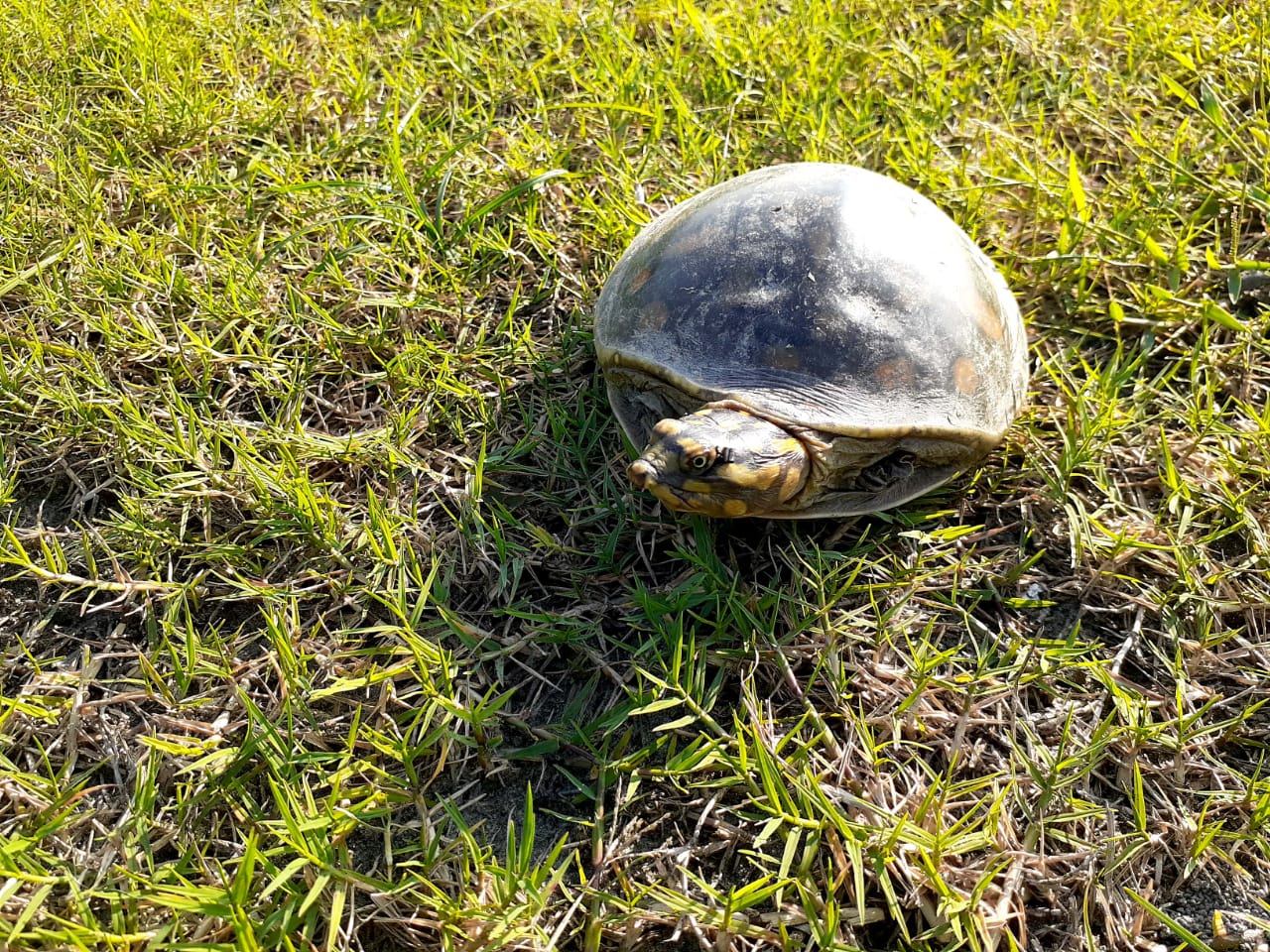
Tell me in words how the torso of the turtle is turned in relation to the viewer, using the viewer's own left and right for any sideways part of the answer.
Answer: facing the viewer and to the left of the viewer
